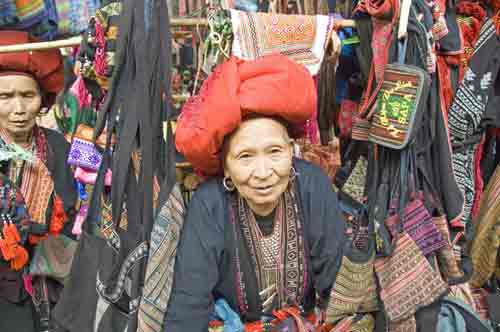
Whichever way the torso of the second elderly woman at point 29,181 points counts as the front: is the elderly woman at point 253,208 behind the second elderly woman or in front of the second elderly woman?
in front

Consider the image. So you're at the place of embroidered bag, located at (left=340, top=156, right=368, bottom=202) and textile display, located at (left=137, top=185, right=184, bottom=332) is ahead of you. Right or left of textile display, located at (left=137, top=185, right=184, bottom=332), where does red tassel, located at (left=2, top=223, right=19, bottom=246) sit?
right

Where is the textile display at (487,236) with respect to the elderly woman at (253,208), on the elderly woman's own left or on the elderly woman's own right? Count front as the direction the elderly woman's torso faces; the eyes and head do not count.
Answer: on the elderly woman's own left

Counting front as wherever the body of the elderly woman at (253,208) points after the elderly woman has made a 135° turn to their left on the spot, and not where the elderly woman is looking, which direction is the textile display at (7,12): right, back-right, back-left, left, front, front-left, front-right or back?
left

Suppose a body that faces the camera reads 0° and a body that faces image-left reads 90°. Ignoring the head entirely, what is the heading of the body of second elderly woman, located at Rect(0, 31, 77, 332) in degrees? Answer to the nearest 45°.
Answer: approximately 0°

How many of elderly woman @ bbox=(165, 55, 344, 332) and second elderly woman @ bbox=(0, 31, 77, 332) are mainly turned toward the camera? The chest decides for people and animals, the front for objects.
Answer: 2

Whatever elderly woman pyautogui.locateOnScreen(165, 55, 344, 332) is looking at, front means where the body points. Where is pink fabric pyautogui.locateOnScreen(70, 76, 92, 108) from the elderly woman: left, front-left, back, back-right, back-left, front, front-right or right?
back-right

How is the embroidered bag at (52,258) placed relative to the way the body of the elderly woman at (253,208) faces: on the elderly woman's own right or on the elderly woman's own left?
on the elderly woman's own right
